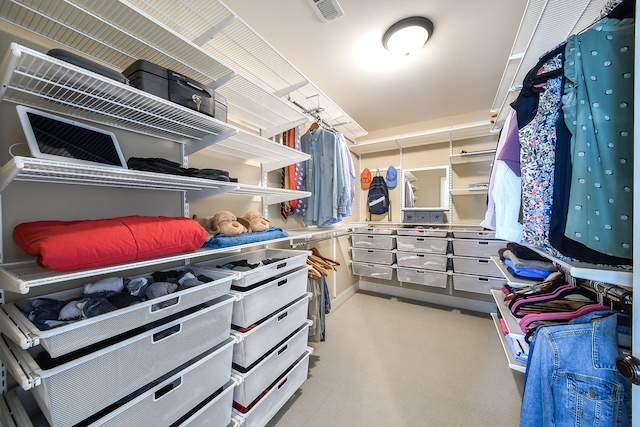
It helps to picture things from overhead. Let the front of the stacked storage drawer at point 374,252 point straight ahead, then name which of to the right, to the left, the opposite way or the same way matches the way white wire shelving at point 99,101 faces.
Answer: to the left

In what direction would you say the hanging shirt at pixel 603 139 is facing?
toward the camera

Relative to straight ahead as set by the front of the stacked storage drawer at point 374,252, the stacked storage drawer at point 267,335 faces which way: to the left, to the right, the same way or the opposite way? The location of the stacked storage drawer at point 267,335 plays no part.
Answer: to the left

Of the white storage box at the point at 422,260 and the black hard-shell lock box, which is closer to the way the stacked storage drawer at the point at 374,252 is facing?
the black hard-shell lock box

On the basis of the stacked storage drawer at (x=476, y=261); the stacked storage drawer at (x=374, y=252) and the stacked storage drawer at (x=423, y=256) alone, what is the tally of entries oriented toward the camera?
3

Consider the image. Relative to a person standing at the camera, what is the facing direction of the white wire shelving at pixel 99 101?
facing the viewer and to the right of the viewer

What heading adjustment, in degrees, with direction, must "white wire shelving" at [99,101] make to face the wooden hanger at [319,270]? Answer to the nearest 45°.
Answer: approximately 45° to its left

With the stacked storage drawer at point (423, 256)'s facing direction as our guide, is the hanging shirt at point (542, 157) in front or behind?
in front

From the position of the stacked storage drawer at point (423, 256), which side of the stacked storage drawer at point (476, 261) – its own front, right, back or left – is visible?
right

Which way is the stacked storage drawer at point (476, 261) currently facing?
toward the camera

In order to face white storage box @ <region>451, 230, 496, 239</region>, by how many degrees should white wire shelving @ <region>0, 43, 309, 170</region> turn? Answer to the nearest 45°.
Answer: approximately 45° to its left

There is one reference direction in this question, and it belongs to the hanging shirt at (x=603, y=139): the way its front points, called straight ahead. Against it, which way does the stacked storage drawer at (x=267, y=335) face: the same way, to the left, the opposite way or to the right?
to the left

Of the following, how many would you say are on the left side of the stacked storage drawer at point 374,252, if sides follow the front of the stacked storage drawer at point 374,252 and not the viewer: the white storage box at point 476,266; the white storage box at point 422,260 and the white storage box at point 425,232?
3
